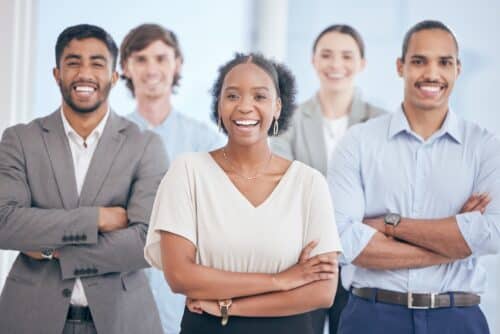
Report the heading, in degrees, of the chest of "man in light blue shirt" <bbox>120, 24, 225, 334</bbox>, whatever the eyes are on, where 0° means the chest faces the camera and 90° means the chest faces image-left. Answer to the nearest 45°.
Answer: approximately 0°

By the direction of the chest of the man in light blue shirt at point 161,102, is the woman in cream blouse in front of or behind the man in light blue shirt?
in front

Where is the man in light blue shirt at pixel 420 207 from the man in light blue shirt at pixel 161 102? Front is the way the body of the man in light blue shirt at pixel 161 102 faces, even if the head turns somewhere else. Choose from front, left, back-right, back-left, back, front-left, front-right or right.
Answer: front-left

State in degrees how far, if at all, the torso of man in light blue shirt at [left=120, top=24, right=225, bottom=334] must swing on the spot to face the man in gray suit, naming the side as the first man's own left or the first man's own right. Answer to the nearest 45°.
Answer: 0° — they already face them

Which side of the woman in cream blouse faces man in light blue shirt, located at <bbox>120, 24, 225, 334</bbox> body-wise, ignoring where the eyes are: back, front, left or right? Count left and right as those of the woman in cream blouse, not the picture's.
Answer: back
